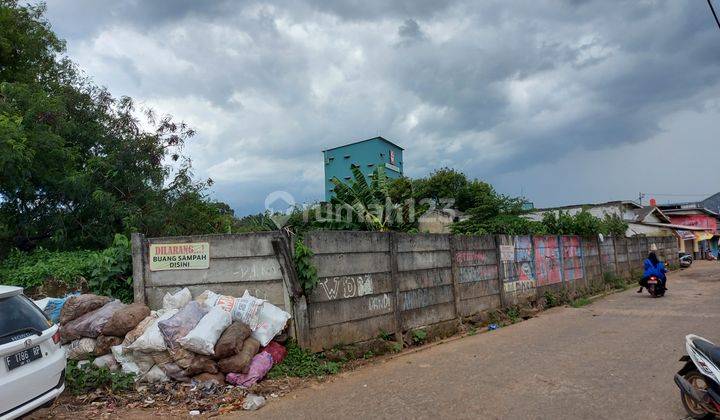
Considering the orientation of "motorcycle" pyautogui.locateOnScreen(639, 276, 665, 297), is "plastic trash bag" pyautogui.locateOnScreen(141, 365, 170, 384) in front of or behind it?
behind

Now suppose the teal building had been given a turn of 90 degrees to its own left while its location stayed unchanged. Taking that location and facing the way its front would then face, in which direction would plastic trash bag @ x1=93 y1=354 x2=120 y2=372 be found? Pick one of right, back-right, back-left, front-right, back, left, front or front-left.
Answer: back-right

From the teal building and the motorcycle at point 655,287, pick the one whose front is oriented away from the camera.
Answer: the motorcycle

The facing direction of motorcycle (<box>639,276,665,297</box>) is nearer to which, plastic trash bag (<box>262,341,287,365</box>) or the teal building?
the teal building

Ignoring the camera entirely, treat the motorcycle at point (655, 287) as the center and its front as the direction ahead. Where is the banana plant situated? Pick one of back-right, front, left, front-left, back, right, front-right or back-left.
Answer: back-left

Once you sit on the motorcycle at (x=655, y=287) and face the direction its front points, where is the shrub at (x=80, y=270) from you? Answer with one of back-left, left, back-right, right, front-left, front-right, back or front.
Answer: back-left

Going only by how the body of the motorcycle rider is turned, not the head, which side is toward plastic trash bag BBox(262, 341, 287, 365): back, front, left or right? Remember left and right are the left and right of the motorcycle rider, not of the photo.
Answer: back

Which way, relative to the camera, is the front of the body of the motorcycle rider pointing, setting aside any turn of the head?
away from the camera

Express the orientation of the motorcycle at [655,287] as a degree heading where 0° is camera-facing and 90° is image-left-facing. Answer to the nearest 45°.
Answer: approximately 180°

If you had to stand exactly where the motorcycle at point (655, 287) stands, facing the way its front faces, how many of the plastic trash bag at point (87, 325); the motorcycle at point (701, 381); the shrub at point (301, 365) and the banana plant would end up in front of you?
0

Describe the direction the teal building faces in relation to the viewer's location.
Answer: facing the viewer and to the right of the viewer

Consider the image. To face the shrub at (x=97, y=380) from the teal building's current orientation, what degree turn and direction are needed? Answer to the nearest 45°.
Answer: approximately 45° to its right
